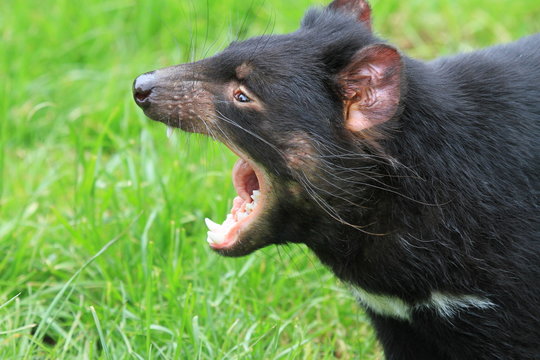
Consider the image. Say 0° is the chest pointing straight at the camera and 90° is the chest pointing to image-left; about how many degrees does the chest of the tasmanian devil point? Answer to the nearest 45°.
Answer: approximately 90°
